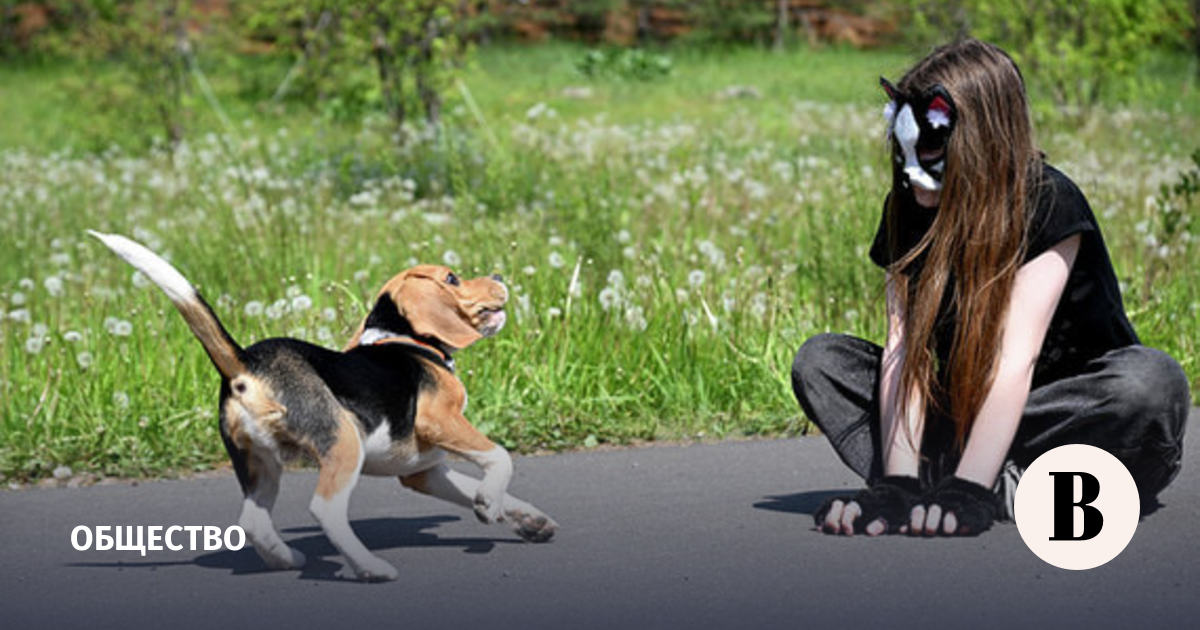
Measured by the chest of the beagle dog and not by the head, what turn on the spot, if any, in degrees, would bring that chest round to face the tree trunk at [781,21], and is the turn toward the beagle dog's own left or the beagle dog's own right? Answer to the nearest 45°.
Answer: approximately 45° to the beagle dog's own left

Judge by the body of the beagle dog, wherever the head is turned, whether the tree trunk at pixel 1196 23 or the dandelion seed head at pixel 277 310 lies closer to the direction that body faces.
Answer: the tree trunk

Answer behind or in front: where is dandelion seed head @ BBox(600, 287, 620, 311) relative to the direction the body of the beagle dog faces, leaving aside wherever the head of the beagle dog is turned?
in front

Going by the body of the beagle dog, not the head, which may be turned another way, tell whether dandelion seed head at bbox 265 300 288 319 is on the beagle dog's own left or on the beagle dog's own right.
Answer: on the beagle dog's own left

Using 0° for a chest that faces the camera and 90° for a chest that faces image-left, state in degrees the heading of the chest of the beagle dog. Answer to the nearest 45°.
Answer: approximately 225°

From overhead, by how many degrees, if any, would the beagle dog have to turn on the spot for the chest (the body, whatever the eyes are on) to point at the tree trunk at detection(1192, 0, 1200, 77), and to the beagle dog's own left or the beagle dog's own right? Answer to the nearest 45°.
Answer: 0° — it already faces it
